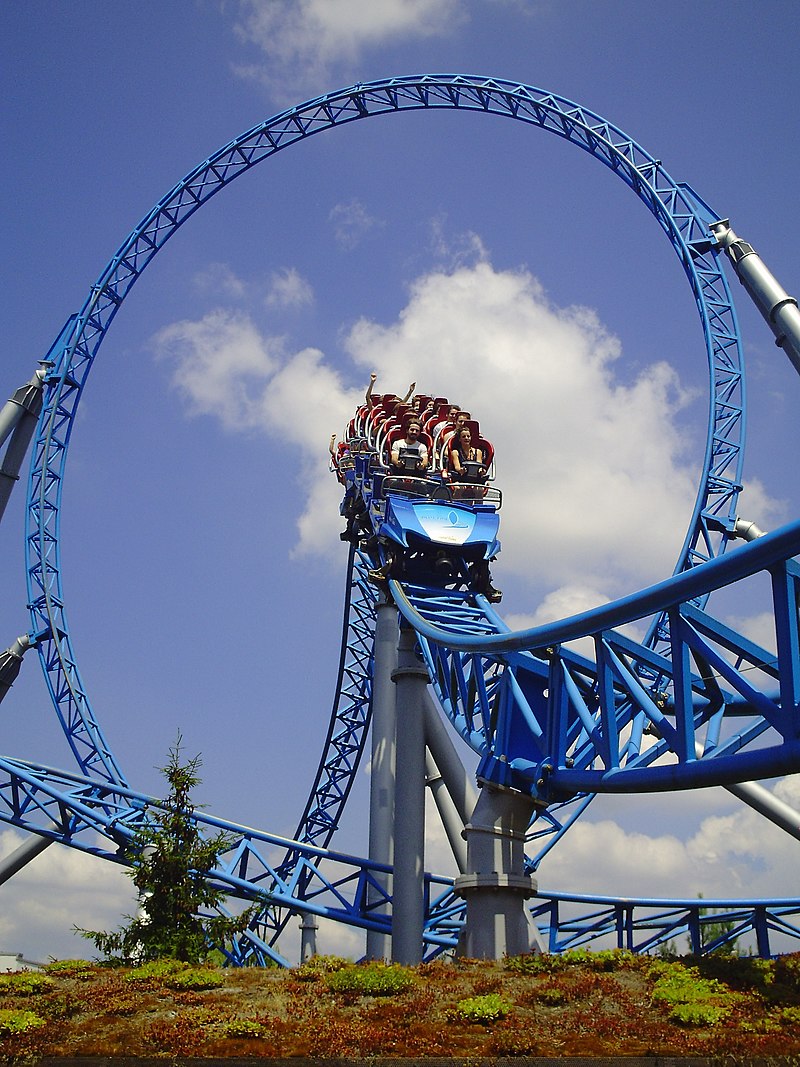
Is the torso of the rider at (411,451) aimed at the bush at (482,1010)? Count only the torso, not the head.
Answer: yes

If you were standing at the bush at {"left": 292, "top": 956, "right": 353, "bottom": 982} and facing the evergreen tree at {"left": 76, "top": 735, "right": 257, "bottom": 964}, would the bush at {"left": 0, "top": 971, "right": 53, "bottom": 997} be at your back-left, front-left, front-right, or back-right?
front-left

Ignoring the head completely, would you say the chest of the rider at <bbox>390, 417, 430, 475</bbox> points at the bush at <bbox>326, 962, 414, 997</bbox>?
yes

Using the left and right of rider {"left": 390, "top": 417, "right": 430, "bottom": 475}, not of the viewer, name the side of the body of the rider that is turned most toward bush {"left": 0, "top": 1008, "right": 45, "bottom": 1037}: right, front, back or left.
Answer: front

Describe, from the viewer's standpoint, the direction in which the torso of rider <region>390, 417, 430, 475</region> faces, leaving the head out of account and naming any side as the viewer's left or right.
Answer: facing the viewer

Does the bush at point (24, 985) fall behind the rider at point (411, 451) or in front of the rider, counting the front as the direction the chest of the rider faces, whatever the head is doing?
in front

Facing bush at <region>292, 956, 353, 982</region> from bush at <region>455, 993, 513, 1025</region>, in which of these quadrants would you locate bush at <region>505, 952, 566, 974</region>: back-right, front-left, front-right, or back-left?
front-right

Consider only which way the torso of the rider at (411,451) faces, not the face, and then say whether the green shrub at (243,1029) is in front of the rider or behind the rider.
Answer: in front

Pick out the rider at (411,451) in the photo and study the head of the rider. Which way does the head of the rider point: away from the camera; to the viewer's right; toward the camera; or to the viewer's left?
toward the camera

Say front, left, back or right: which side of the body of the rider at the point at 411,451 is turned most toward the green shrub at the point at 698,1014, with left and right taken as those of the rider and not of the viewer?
front

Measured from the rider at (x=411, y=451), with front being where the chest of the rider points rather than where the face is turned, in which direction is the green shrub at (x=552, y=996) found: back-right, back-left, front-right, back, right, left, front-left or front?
front
